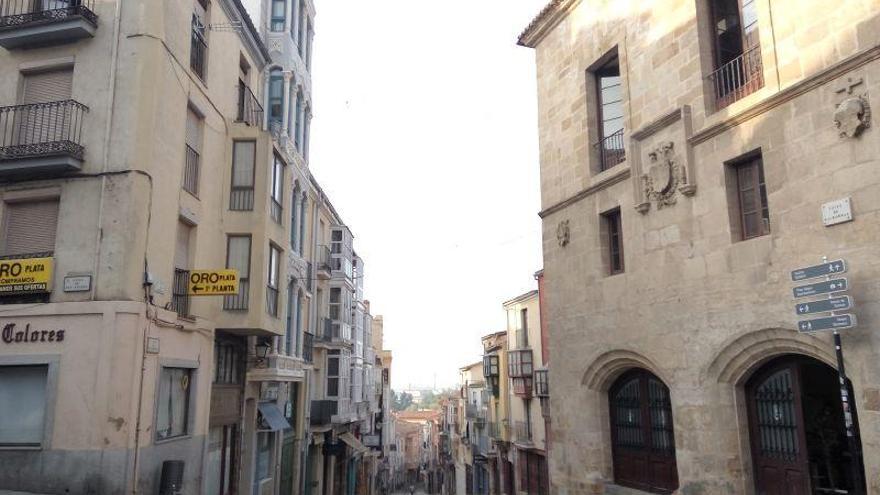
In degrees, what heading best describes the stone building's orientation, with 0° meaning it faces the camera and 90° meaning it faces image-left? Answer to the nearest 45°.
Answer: approximately 45°

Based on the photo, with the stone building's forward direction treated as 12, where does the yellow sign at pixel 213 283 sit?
The yellow sign is roughly at 1 o'clock from the stone building.
